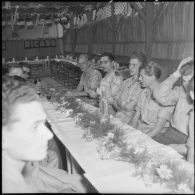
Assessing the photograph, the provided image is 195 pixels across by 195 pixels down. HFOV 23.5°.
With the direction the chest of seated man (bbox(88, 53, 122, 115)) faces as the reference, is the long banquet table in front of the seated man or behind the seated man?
in front

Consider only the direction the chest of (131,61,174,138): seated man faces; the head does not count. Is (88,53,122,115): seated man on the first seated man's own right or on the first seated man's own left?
on the first seated man's own right

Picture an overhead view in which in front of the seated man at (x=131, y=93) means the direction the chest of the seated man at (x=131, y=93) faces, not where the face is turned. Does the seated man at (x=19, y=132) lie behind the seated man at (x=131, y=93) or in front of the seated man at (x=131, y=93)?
in front

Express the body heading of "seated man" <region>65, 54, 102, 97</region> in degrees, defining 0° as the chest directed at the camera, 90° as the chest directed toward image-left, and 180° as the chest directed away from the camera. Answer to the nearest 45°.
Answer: approximately 45°

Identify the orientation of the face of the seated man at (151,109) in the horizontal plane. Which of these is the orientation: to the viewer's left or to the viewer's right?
to the viewer's left
